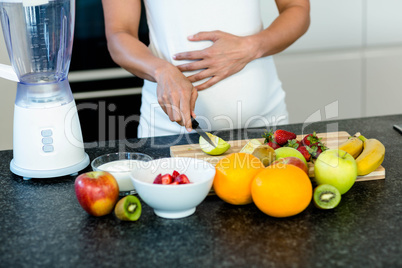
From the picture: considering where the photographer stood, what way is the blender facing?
facing the viewer

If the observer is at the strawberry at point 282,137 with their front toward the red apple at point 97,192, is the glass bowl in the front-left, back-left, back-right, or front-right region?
front-right

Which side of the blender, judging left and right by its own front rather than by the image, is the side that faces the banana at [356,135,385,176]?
left
